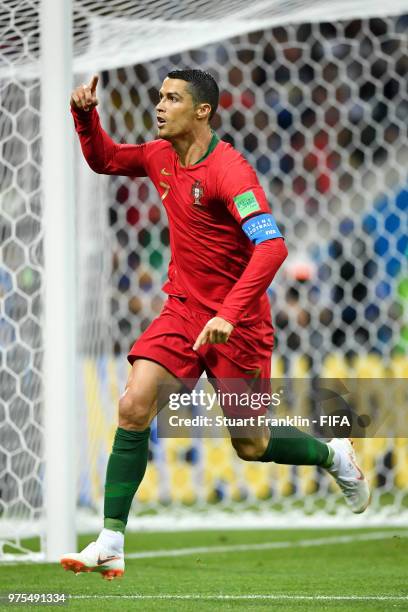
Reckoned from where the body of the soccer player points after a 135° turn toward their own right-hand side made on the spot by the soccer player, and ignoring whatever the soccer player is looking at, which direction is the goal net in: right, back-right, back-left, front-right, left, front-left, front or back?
front

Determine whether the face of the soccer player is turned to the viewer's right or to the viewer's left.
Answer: to the viewer's left

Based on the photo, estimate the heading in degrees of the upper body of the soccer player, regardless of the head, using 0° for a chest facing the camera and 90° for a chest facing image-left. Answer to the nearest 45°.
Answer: approximately 45°
